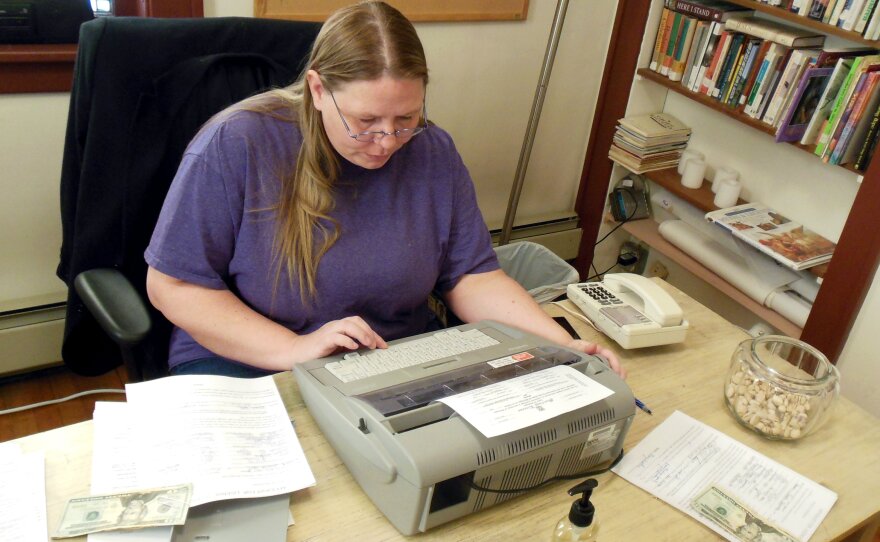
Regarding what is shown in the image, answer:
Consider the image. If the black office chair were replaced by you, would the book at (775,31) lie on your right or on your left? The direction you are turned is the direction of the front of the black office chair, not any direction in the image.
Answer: on your left

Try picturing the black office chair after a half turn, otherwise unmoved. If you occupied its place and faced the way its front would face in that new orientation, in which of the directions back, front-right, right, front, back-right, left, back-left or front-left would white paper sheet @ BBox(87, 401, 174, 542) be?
back-left

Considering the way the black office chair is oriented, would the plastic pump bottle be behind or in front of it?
in front

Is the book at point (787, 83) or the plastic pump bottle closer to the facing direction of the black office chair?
the plastic pump bottle

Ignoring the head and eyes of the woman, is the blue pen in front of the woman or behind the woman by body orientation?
in front

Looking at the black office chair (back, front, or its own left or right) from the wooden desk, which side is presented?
front

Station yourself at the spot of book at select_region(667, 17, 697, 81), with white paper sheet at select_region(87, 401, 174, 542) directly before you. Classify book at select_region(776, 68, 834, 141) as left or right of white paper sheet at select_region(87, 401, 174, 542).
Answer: left

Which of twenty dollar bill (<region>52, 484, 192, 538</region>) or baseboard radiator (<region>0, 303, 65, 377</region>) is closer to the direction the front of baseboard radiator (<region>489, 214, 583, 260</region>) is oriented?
the twenty dollar bill

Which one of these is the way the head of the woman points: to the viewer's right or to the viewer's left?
to the viewer's right
